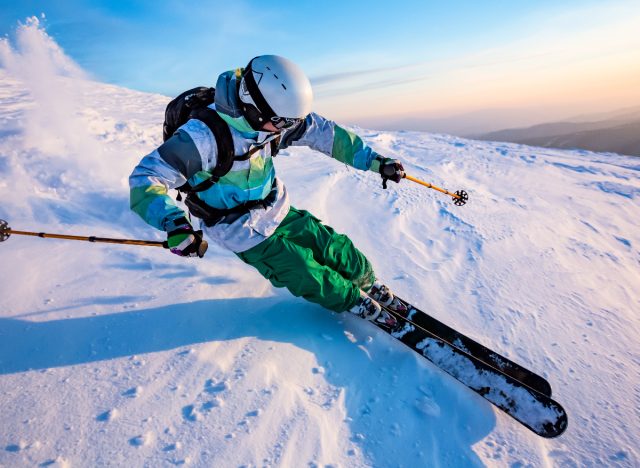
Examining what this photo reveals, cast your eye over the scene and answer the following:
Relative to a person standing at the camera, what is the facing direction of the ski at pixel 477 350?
facing the viewer and to the right of the viewer

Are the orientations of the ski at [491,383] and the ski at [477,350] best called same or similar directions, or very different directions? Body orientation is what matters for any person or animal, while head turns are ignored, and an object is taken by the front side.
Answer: same or similar directions
